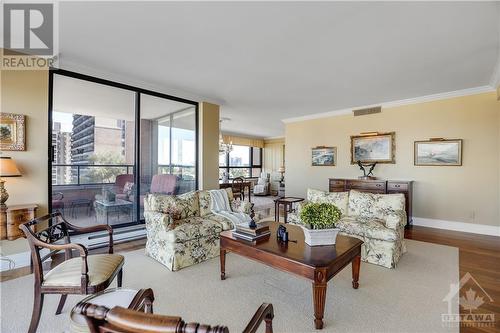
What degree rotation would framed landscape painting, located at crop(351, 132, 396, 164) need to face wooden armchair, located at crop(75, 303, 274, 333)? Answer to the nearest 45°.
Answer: approximately 45° to its left

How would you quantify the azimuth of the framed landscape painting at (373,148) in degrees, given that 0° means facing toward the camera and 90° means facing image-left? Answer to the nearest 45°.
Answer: approximately 45°

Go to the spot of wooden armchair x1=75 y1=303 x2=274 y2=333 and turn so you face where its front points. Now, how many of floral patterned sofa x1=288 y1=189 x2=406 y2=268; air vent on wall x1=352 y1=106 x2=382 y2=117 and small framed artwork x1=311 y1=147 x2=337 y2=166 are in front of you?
3

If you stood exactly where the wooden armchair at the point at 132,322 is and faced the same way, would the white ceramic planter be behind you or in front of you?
in front

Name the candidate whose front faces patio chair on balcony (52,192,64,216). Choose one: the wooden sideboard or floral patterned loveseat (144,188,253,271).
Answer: the wooden sideboard

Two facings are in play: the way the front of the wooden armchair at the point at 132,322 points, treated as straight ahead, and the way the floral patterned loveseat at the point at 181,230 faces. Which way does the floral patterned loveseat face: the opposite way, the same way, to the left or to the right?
to the right

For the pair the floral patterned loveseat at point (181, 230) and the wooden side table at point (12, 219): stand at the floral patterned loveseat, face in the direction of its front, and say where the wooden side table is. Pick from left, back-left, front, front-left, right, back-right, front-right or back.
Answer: back-right

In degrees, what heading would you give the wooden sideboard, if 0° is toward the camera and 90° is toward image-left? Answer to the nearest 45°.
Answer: approximately 45°

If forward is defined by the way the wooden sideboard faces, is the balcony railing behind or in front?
in front

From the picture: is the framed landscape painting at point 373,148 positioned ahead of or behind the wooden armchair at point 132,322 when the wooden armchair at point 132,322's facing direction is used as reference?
ahead

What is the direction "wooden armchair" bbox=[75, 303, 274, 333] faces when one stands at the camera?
facing away from the viewer and to the right of the viewer
